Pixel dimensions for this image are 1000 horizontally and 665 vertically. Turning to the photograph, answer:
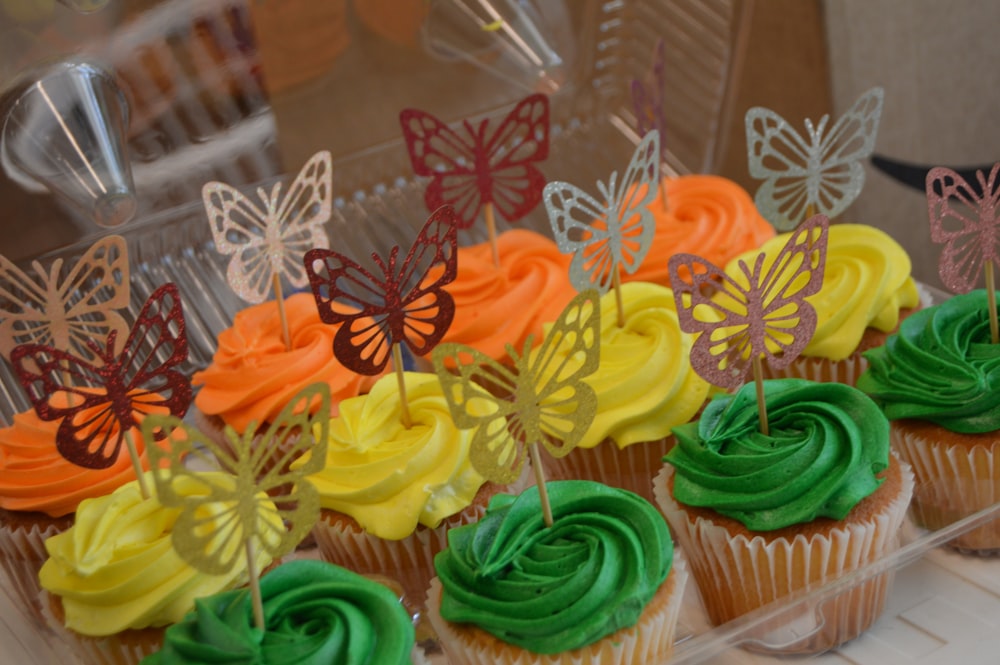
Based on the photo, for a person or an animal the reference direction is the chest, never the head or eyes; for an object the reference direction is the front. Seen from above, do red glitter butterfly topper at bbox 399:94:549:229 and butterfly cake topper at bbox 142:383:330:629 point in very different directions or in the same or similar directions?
same or similar directions

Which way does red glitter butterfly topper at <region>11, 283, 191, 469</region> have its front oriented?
toward the camera

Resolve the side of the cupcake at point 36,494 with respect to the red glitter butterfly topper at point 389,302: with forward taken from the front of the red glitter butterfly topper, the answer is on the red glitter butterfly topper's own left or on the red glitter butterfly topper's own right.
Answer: on the red glitter butterfly topper's own right

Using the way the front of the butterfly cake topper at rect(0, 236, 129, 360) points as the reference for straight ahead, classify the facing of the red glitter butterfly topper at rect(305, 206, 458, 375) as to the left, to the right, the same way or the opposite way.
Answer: the same way

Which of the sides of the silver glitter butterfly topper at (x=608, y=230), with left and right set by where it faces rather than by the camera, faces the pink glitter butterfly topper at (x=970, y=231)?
left

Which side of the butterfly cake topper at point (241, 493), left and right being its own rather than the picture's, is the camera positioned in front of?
front

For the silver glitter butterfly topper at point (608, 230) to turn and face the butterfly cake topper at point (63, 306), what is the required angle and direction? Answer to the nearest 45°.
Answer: approximately 90° to its right

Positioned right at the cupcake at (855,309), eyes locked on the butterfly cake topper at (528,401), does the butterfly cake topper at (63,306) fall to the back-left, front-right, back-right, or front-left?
front-right

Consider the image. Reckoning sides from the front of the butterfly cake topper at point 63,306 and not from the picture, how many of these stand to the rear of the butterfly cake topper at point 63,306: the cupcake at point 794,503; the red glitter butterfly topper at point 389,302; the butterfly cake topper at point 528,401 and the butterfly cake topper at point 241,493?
0

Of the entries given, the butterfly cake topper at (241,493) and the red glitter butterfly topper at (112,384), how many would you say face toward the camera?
2

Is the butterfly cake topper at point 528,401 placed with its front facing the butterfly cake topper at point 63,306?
no

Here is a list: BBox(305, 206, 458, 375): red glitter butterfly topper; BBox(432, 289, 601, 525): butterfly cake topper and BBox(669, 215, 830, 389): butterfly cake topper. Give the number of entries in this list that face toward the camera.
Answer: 3

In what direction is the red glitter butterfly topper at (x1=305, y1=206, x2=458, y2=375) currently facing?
toward the camera

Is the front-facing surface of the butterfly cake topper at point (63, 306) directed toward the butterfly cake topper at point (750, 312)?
no

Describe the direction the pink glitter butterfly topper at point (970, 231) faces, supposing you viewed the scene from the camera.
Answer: facing the viewer
